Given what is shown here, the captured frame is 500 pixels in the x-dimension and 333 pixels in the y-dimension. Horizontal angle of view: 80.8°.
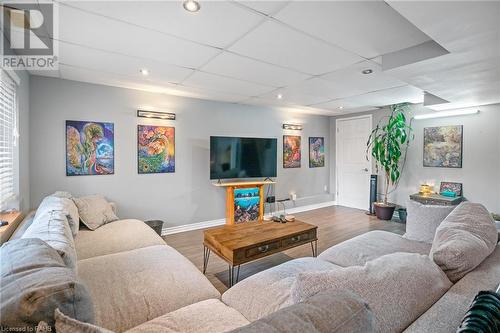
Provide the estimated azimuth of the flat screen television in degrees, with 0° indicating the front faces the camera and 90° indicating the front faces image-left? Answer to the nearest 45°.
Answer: approximately 315°

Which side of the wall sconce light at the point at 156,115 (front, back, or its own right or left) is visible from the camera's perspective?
front

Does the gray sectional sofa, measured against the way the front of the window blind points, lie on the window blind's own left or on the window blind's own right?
on the window blind's own right

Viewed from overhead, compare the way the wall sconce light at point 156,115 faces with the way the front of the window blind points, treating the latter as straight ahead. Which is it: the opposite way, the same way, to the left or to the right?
to the right

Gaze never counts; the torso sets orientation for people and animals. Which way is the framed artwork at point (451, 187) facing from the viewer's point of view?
toward the camera

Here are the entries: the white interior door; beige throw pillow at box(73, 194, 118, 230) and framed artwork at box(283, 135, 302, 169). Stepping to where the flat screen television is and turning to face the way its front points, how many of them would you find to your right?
1

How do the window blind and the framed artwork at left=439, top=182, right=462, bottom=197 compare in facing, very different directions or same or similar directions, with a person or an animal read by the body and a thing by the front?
very different directions

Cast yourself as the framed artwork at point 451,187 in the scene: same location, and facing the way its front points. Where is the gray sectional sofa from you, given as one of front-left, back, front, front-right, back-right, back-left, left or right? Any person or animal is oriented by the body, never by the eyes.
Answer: front

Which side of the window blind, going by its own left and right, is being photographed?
right

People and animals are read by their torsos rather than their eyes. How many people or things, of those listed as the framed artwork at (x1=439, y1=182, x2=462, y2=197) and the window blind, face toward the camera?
1

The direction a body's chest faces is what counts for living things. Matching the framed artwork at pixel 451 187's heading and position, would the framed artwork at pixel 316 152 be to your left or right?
on your right

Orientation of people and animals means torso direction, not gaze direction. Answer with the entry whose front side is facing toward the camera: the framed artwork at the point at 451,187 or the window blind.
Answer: the framed artwork

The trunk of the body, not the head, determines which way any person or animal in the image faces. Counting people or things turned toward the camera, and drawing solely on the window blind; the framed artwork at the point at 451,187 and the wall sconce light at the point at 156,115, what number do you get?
2

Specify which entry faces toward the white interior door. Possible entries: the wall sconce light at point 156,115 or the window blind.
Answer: the window blind
